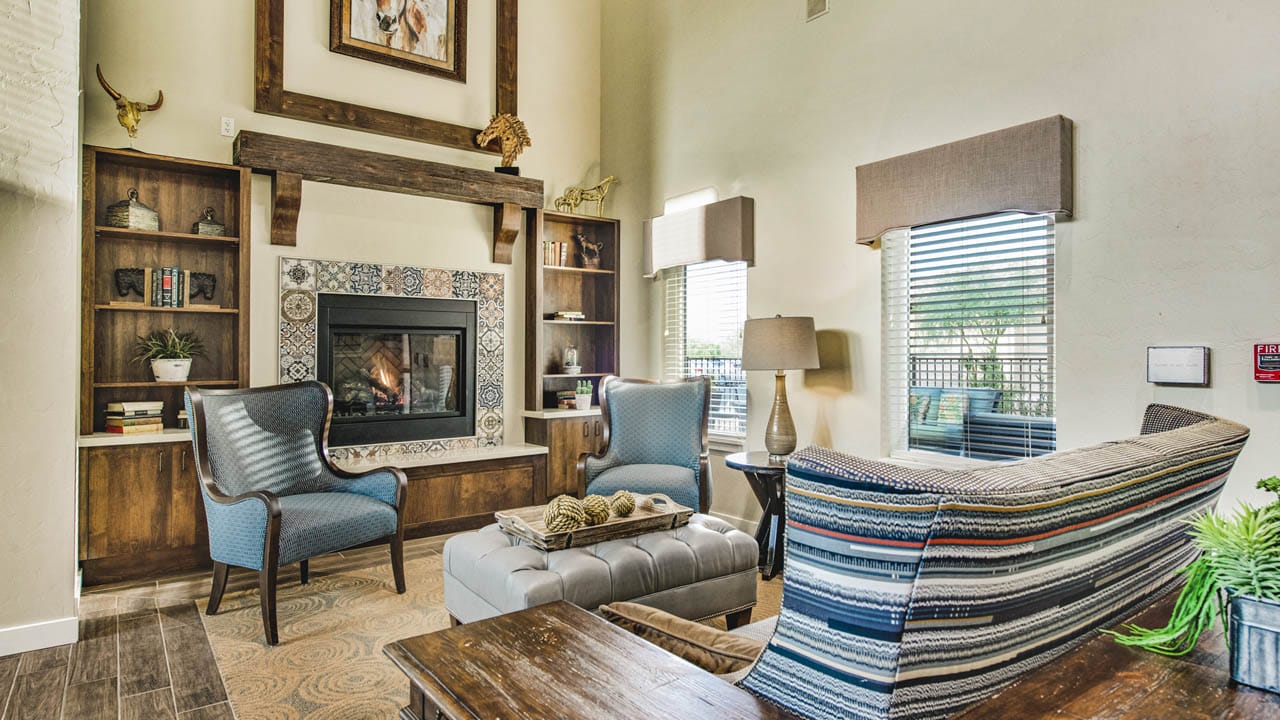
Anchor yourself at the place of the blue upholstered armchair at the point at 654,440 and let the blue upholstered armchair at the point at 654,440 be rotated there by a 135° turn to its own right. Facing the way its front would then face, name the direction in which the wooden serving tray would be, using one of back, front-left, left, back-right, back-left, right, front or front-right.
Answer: back

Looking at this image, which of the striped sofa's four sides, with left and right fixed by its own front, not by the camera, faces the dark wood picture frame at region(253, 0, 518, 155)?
front

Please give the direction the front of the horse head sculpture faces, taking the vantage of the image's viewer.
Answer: facing to the left of the viewer

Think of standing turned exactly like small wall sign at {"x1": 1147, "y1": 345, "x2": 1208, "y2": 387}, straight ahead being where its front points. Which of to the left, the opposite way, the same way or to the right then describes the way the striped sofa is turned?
to the right

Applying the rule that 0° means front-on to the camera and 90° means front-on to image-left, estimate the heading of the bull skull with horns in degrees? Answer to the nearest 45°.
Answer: approximately 315°

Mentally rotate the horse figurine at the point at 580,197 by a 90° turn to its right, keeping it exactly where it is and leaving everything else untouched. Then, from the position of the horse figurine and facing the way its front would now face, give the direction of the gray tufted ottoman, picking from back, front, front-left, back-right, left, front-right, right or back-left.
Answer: front

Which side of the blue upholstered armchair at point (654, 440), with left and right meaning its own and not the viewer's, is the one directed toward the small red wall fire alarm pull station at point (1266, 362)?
left

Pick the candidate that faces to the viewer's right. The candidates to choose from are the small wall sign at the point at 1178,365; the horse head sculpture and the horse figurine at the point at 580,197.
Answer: the horse figurine

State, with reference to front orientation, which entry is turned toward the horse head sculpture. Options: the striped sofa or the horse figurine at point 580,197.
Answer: the striped sofa

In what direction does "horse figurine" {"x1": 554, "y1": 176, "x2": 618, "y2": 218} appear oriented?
to the viewer's right

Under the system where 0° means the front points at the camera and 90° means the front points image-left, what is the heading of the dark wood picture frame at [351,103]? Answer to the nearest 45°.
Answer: approximately 315°

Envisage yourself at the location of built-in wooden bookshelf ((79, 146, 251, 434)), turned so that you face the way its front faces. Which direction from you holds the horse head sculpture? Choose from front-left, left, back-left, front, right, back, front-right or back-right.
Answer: front-left
